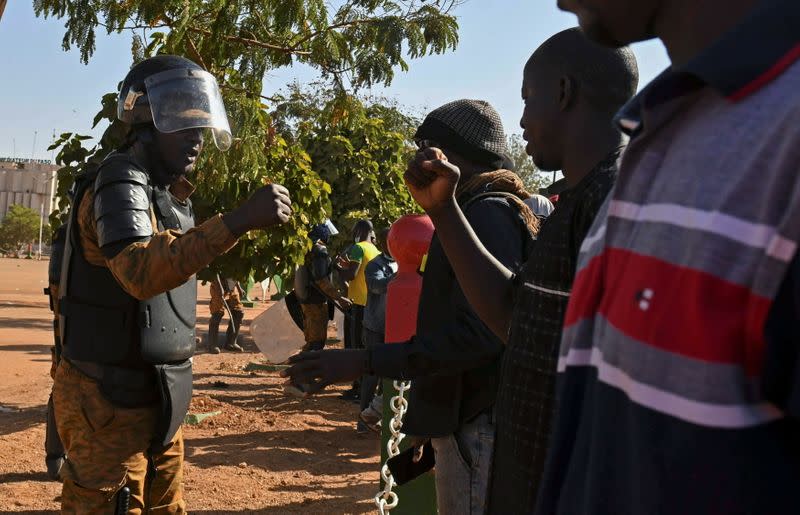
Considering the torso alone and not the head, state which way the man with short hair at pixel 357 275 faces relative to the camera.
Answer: to the viewer's left

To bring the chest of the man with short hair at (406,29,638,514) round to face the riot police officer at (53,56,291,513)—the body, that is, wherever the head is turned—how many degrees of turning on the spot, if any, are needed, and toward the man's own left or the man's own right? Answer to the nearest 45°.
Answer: approximately 45° to the man's own right

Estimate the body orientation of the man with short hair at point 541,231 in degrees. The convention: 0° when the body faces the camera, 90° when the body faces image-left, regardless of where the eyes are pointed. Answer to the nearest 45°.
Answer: approximately 90°

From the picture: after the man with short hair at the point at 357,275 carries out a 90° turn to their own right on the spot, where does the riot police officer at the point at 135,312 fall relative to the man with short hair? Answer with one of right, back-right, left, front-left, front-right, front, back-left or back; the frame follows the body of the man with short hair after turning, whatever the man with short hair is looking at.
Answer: back

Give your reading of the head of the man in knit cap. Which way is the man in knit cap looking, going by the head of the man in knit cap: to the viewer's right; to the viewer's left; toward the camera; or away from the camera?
to the viewer's left

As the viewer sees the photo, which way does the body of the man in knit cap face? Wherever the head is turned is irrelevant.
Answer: to the viewer's left

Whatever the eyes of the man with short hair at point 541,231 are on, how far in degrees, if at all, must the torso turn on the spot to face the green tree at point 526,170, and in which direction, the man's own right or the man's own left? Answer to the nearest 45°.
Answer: approximately 90° to the man's own right

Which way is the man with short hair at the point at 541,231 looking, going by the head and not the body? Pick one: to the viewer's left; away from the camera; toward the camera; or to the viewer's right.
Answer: to the viewer's left

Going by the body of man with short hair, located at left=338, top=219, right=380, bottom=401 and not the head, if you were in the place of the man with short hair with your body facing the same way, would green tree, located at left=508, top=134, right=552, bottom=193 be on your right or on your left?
on your right
